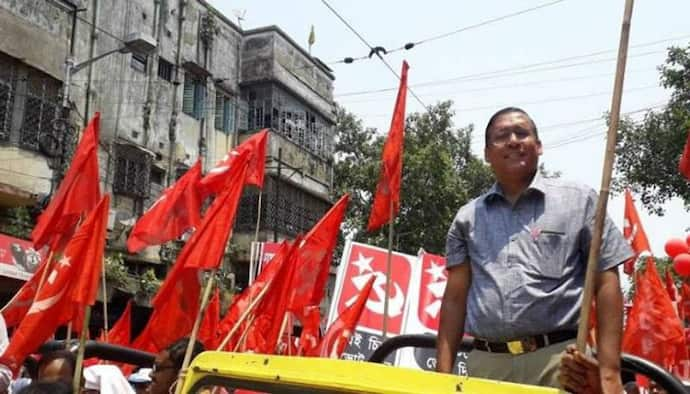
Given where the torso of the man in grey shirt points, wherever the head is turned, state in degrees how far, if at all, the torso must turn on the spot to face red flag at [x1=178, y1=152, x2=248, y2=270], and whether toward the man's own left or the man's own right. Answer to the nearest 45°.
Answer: approximately 135° to the man's own right

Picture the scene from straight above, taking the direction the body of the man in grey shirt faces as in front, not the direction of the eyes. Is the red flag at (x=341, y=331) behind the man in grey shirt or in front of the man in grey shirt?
behind

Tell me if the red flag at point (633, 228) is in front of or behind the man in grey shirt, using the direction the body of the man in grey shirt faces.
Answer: behind

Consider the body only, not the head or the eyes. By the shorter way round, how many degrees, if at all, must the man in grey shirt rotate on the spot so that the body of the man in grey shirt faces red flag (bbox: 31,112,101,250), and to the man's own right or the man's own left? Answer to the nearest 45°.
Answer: approximately 135° to the man's own right

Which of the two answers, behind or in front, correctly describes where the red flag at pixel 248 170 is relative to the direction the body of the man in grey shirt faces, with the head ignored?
behind

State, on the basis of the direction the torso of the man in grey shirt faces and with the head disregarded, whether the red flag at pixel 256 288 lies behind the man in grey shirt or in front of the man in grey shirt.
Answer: behind

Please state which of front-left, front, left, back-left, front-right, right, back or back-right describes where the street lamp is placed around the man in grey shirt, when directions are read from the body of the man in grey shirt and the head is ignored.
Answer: back-right

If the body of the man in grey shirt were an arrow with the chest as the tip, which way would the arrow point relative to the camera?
toward the camera

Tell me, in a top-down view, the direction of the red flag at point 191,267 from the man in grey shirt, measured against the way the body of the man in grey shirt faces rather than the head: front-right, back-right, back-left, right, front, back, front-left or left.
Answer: back-right
